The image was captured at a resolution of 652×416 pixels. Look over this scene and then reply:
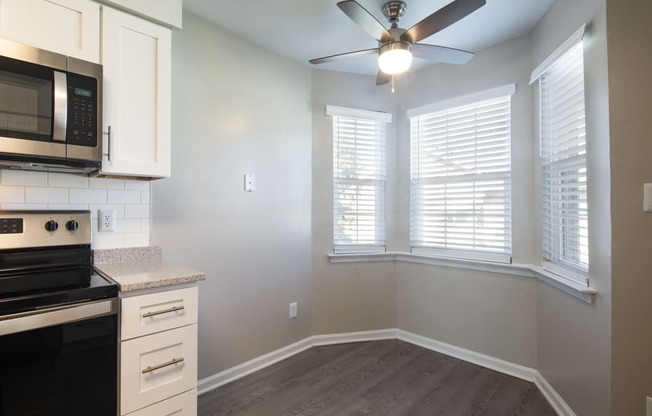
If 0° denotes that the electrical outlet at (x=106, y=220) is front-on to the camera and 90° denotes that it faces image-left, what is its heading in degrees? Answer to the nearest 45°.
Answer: approximately 0°

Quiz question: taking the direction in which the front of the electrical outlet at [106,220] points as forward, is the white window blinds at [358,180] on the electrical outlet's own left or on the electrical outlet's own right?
on the electrical outlet's own left

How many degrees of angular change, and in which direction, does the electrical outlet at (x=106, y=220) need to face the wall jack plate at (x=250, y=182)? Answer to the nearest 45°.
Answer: approximately 90° to its left

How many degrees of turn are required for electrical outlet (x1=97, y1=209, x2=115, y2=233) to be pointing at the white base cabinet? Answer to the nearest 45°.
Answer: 0° — it already faces it

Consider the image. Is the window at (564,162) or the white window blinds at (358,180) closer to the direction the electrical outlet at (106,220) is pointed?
the window
